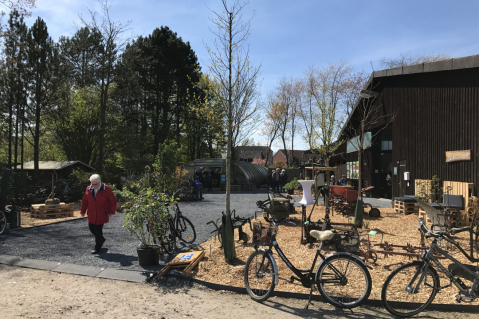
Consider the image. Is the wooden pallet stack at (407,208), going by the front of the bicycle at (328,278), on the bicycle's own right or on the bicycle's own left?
on the bicycle's own right

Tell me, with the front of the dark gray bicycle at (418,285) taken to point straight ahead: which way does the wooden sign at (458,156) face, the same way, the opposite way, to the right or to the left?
to the left

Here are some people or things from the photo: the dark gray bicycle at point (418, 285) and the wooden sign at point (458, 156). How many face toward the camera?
1

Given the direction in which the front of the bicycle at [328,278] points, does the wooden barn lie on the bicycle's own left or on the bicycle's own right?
on the bicycle's own right

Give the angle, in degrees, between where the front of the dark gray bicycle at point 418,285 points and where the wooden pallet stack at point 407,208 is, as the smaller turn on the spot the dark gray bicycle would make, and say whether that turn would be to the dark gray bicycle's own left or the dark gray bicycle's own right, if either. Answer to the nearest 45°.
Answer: approximately 90° to the dark gray bicycle's own right

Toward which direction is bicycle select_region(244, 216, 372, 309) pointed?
to the viewer's left

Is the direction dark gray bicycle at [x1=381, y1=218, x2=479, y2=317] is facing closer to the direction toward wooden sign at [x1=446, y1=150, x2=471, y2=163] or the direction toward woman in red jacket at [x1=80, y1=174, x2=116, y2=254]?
the woman in red jacket

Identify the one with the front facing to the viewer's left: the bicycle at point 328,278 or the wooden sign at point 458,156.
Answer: the bicycle

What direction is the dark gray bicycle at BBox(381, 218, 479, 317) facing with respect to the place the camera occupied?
facing to the left of the viewer
